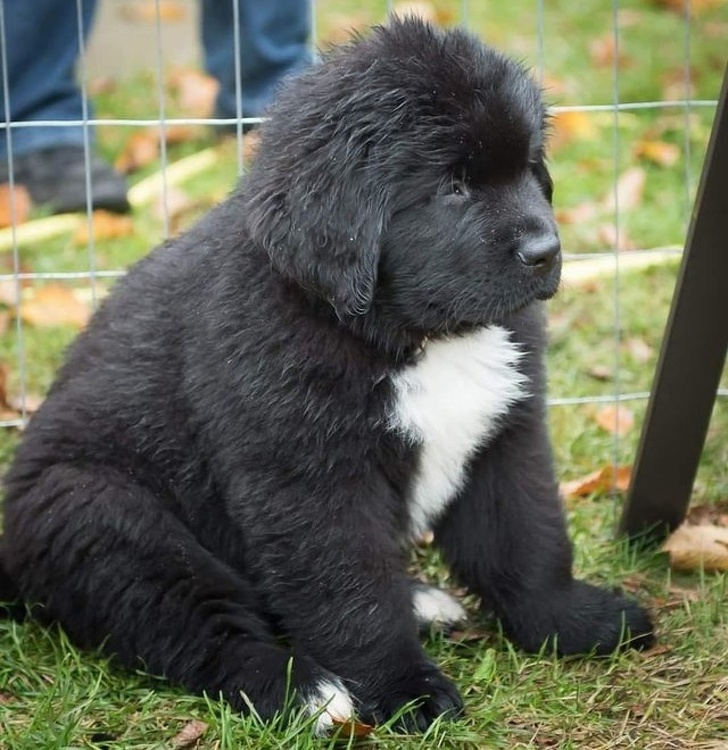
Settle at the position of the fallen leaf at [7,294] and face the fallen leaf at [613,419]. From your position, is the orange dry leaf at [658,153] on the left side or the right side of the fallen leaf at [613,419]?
left

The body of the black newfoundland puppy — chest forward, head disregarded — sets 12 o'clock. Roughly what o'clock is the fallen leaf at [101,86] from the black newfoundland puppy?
The fallen leaf is roughly at 7 o'clock from the black newfoundland puppy.

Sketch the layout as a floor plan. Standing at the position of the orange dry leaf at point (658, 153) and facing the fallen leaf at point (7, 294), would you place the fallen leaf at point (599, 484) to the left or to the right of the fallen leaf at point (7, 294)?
left

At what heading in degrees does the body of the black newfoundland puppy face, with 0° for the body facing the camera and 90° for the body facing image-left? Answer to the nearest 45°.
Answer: approximately 315°

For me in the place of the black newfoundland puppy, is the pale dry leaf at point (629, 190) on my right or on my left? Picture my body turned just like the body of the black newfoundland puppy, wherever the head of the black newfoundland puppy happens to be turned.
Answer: on my left

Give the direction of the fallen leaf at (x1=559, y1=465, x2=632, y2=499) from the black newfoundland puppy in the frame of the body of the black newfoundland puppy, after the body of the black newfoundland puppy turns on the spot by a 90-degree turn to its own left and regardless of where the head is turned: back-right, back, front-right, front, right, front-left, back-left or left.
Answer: front

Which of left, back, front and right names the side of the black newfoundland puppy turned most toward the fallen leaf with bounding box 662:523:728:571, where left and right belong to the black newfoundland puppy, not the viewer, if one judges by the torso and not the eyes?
left

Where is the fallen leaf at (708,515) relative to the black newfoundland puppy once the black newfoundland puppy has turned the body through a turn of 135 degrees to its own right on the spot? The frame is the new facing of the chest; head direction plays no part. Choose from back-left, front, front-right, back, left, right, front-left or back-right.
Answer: back-right

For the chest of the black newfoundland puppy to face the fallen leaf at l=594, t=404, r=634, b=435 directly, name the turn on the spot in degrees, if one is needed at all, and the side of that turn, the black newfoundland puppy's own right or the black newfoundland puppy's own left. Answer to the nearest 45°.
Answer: approximately 90° to the black newfoundland puppy's own left

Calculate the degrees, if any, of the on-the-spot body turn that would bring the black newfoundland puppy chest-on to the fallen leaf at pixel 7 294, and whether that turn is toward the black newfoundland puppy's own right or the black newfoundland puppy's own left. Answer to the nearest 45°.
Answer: approximately 180°
